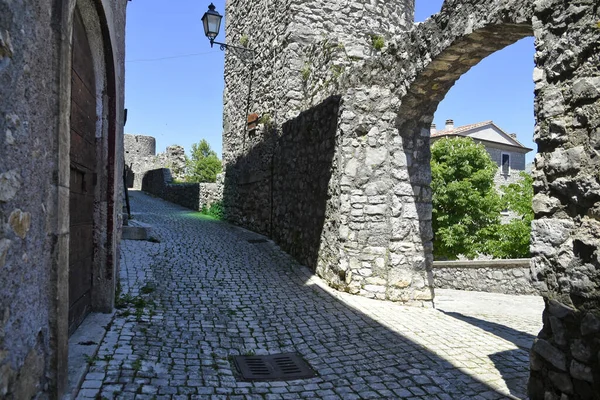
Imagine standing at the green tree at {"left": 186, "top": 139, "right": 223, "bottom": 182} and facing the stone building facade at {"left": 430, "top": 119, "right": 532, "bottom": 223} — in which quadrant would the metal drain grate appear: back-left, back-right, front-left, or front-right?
front-right

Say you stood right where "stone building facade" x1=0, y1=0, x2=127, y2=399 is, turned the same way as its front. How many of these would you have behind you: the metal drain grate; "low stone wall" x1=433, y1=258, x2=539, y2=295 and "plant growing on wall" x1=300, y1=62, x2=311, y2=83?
0

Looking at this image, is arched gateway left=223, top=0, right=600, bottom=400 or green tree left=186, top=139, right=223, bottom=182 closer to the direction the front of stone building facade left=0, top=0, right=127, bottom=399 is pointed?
the arched gateway

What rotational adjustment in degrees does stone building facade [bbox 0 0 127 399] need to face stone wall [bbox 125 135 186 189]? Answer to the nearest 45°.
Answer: approximately 90° to its left

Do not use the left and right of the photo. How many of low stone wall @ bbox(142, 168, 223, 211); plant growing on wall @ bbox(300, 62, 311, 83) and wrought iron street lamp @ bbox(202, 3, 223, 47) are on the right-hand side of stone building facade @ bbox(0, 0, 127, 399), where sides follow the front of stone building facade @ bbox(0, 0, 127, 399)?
0

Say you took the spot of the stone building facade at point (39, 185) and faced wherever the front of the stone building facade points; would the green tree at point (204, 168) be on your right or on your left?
on your left

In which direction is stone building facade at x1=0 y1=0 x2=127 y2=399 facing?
to the viewer's right

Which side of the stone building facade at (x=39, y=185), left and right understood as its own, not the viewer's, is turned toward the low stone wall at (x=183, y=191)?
left

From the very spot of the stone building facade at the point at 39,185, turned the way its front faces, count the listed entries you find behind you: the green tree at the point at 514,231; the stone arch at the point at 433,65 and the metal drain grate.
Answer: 0

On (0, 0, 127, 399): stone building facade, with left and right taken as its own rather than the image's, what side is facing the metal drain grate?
front

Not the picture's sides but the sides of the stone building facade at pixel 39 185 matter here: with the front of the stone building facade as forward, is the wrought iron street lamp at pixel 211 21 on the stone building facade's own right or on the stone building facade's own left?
on the stone building facade's own left

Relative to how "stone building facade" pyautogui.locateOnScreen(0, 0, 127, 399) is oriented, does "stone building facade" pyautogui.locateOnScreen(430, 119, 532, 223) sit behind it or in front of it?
in front

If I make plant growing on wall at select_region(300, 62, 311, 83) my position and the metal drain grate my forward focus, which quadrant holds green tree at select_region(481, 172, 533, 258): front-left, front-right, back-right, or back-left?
back-left

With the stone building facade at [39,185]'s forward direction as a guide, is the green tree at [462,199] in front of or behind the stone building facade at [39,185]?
in front
